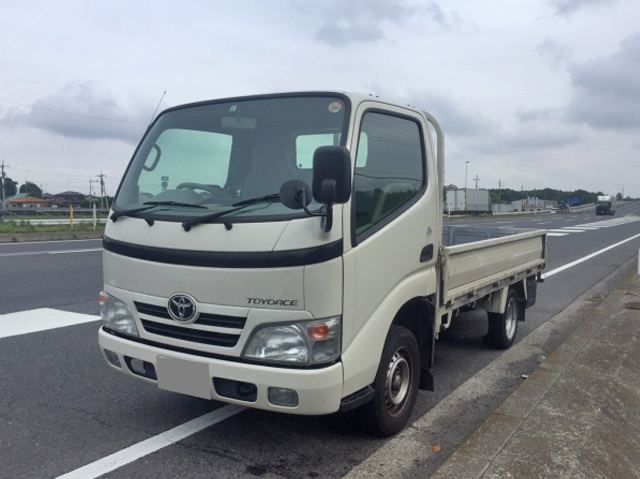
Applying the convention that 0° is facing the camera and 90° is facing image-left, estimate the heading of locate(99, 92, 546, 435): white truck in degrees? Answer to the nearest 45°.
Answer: approximately 45°
